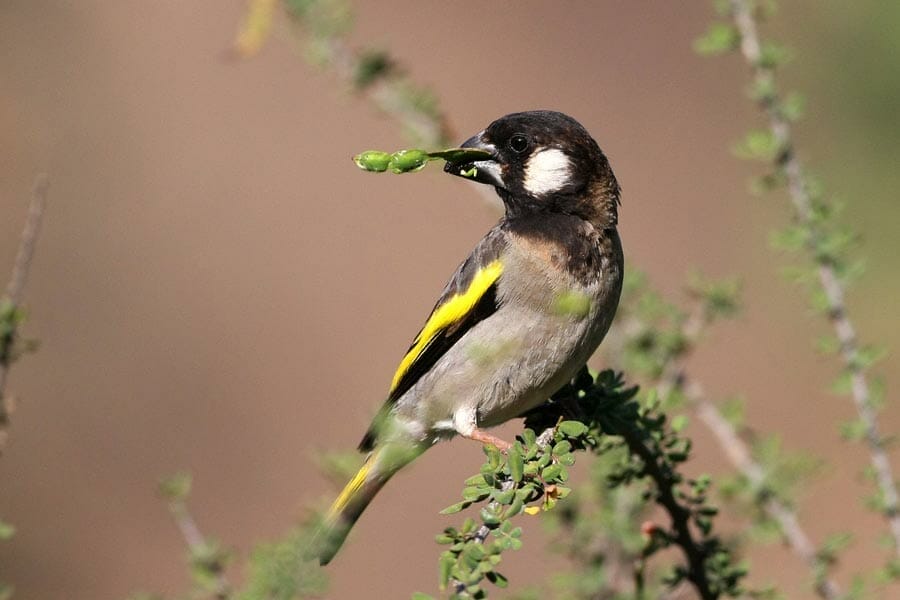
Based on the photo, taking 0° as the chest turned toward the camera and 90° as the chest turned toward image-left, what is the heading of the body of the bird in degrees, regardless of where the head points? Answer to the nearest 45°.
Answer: approximately 315°

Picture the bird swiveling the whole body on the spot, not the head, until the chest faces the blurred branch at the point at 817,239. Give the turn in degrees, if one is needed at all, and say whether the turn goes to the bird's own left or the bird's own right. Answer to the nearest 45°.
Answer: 0° — it already faces it

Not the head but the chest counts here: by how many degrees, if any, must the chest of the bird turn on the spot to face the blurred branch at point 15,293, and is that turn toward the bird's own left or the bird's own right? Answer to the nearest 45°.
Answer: approximately 90° to the bird's own right
